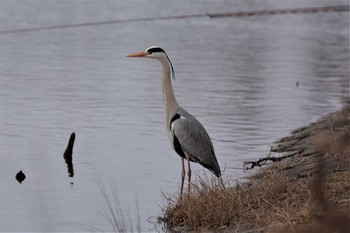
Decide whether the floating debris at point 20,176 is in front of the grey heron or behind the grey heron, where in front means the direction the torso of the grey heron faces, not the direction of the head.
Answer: in front

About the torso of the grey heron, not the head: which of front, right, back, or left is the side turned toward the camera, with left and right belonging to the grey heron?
left

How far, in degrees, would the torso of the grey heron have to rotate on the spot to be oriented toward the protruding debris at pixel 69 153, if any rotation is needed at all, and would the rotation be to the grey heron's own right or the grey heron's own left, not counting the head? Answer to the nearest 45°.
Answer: approximately 45° to the grey heron's own right
